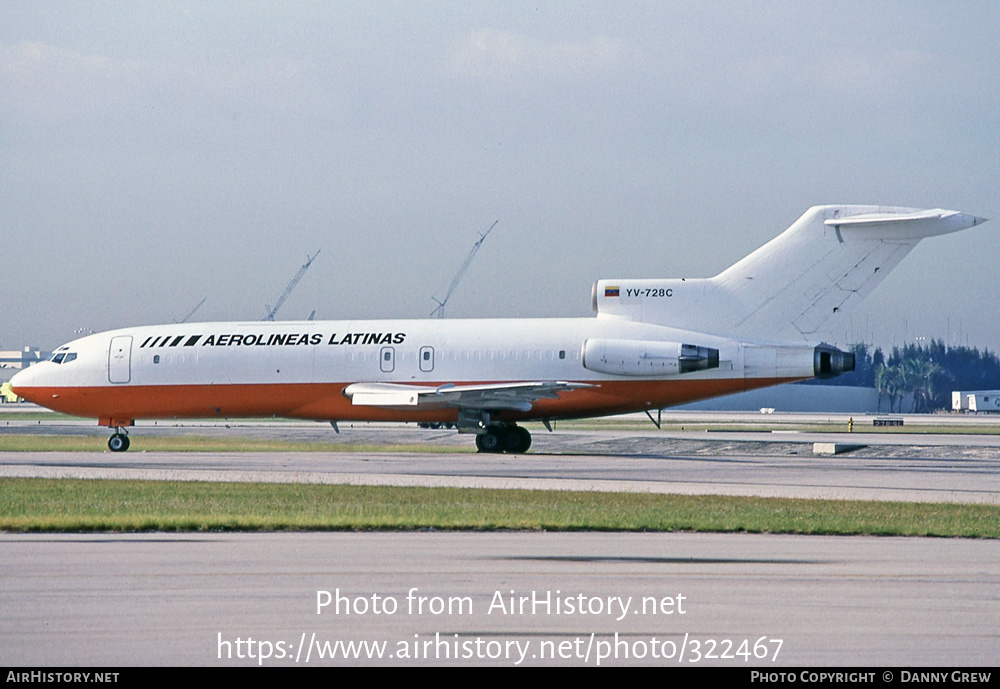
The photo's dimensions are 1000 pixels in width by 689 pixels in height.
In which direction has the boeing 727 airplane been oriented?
to the viewer's left
